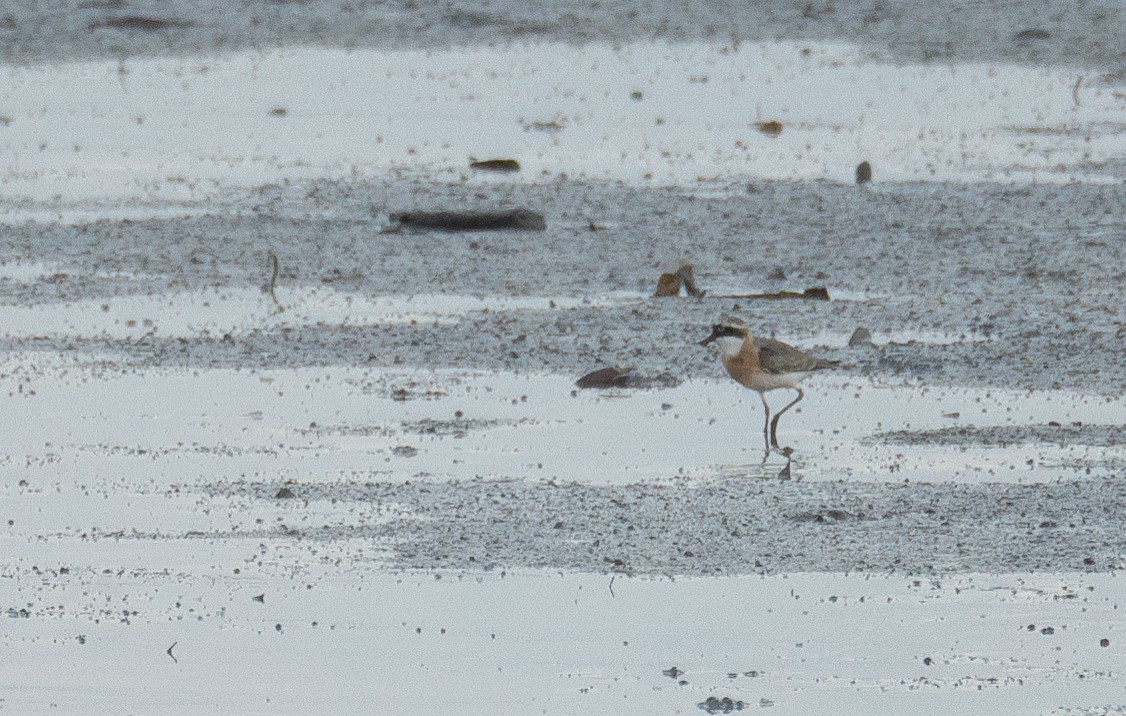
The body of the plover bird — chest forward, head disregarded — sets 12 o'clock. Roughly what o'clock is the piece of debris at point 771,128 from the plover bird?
The piece of debris is roughly at 3 o'clock from the plover bird.

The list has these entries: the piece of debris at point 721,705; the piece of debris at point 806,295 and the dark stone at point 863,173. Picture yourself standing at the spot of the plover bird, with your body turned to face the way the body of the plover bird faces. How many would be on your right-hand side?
2

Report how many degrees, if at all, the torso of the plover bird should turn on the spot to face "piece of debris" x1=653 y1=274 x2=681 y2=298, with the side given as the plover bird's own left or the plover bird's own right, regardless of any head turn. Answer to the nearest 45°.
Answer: approximately 90° to the plover bird's own right

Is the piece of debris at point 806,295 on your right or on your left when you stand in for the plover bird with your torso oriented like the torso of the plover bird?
on your right

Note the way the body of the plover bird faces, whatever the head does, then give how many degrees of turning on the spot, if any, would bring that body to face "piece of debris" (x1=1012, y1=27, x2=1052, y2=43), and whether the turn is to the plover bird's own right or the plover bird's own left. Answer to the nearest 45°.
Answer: approximately 90° to the plover bird's own right

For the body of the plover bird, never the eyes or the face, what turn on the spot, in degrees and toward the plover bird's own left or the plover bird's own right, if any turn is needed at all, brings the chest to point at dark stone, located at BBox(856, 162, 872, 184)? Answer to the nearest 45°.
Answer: approximately 90° to the plover bird's own right

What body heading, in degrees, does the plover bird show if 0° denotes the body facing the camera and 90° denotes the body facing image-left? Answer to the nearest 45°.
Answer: approximately 90°

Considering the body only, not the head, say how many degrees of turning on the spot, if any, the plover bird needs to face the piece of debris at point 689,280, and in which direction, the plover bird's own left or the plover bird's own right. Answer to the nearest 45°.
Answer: approximately 90° to the plover bird's own right

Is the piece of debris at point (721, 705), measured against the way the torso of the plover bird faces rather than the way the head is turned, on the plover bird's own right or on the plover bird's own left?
on the plover bird's own left
